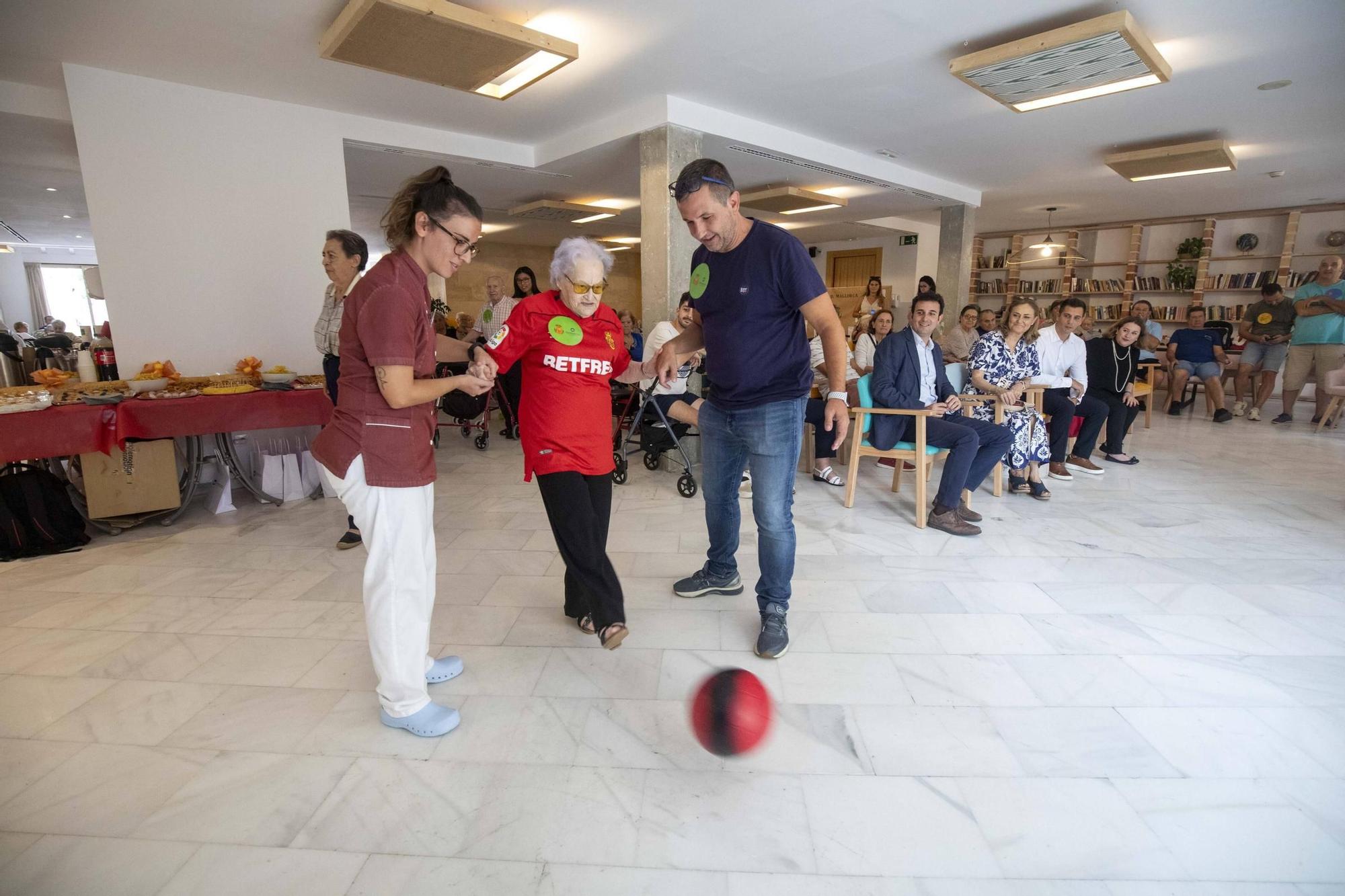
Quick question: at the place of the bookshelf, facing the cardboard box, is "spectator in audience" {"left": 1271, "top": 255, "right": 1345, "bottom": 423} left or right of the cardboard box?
left

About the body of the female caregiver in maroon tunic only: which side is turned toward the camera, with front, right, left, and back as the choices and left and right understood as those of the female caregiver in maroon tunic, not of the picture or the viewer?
right

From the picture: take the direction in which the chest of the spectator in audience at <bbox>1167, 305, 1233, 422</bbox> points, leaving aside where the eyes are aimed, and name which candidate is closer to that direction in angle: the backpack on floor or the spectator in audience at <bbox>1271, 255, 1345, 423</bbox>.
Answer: the backpack on floor

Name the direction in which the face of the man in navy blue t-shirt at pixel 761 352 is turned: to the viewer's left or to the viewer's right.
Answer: to the viewer's left

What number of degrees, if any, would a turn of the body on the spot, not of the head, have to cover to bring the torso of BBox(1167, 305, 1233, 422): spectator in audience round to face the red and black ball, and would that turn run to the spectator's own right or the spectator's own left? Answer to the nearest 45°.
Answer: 0° — they already face it

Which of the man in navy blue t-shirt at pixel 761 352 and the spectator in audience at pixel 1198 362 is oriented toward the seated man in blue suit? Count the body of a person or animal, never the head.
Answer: the spectator in audience
